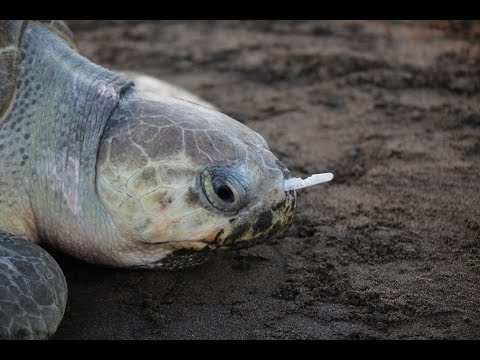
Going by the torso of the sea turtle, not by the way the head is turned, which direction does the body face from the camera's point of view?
to the viewer's right
